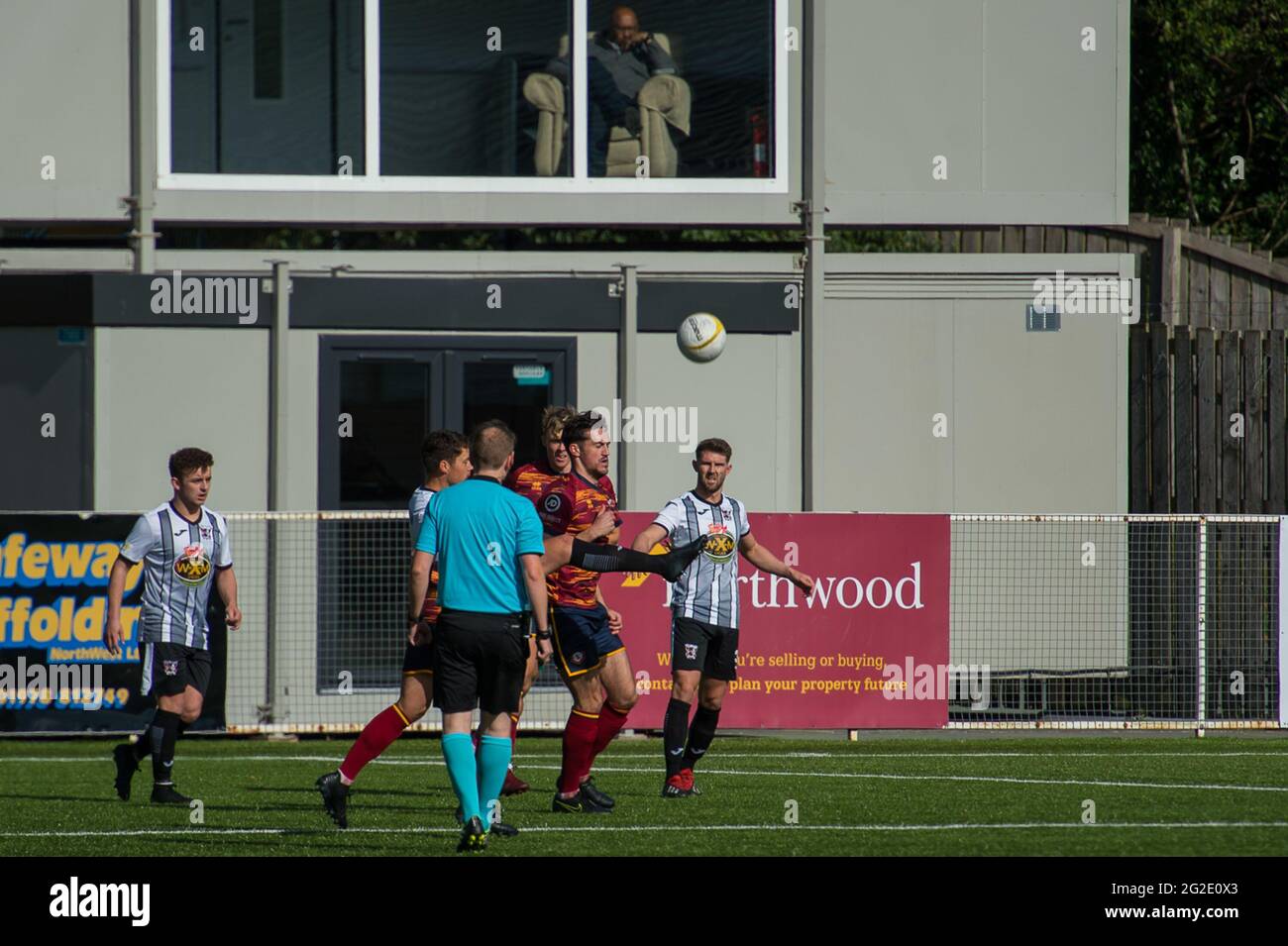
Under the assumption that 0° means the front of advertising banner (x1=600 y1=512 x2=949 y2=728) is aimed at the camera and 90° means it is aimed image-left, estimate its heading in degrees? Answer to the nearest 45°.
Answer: approximately 0°

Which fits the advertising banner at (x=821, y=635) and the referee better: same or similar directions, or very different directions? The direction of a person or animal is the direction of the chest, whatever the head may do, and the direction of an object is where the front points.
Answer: very different directions

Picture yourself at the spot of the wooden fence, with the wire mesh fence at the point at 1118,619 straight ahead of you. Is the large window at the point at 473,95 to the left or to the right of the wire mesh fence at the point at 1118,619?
right

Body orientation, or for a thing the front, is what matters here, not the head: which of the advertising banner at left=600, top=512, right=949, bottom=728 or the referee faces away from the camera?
the referee

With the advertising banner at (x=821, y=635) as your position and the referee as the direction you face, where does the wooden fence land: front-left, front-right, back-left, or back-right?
back-left

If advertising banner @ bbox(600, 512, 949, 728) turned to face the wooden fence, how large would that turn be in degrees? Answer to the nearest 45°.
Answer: approximately 135° to its left

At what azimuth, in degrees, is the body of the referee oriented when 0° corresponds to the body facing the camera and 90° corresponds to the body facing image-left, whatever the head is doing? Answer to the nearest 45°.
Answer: approximately 180°

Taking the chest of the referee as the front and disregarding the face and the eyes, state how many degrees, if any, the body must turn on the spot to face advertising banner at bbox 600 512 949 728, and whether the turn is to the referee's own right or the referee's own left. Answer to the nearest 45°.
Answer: approximately 45° to the referee's own right

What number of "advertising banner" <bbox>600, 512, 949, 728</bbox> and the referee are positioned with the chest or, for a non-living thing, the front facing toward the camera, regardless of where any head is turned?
1

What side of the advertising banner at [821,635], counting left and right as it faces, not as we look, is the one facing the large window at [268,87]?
right
